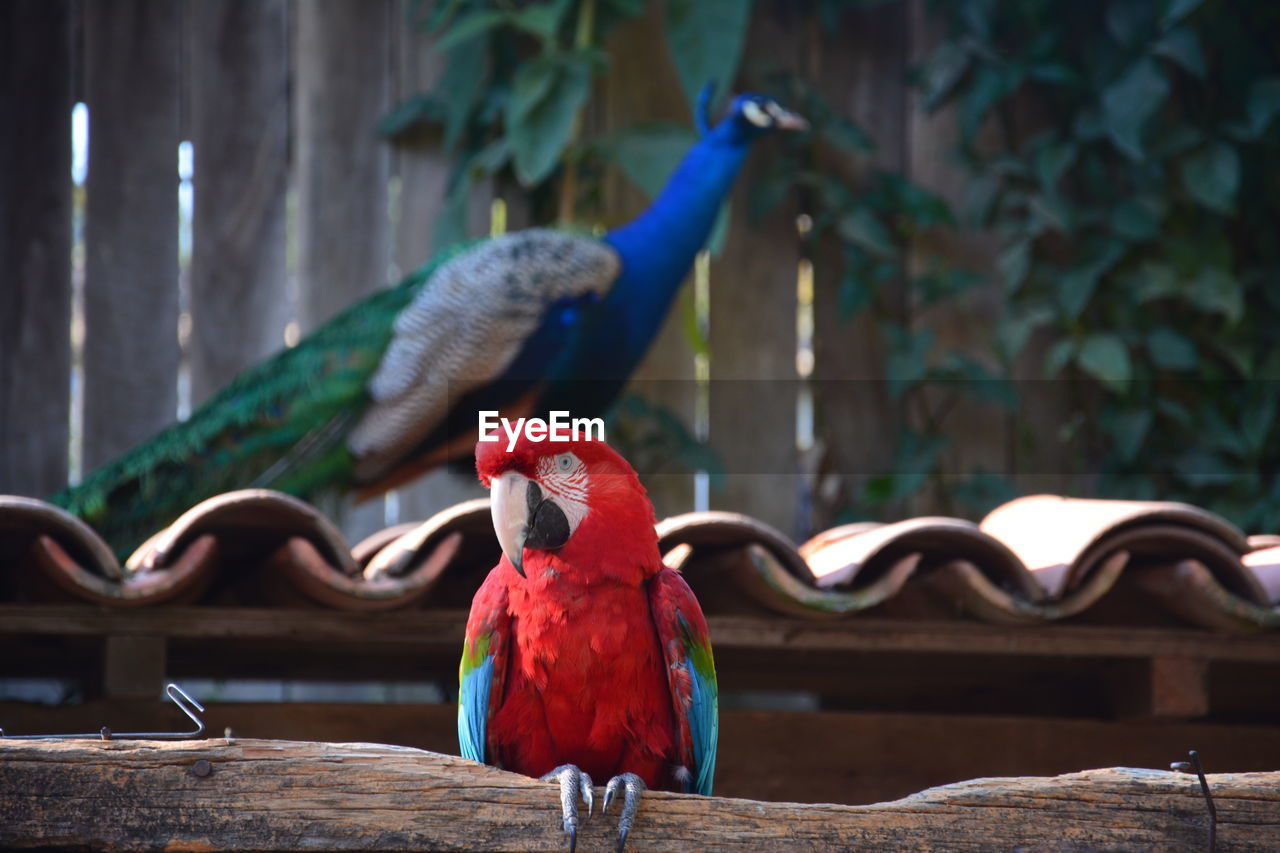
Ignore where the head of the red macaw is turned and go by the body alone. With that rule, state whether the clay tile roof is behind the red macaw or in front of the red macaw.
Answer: behind

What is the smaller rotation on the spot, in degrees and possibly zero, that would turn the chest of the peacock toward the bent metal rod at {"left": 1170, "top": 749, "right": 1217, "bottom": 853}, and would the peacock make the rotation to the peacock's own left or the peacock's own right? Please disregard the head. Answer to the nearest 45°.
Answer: approximately 90° to the peacock's own right

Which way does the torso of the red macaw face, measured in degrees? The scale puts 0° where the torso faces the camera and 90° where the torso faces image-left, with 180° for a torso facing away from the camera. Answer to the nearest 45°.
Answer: approximately 0°

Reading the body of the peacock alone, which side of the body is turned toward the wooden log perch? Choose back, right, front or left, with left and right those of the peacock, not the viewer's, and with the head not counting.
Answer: right

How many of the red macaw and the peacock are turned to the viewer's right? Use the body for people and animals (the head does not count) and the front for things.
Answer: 1

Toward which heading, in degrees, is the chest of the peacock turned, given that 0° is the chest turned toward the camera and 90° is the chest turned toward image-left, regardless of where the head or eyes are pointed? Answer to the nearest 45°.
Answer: approximately 270°

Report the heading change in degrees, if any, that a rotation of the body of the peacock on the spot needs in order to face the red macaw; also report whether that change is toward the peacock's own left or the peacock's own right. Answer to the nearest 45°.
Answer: approximately 90° to the peacock's own right

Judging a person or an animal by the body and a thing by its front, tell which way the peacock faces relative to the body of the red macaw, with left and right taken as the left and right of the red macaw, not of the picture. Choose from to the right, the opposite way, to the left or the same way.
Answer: to the left
